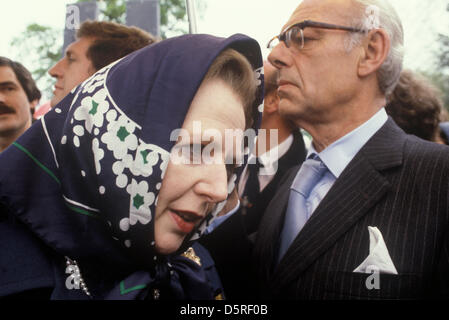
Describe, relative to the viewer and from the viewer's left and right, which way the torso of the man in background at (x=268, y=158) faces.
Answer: facing the viewer and to the left of the viewer

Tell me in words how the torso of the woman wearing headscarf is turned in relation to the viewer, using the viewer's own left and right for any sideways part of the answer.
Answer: facing the viewer and to the right of the viewer

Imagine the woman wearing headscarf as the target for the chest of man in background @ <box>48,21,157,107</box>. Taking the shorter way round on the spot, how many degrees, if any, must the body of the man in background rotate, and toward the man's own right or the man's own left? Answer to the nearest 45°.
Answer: approximately 90° to the man's own left
